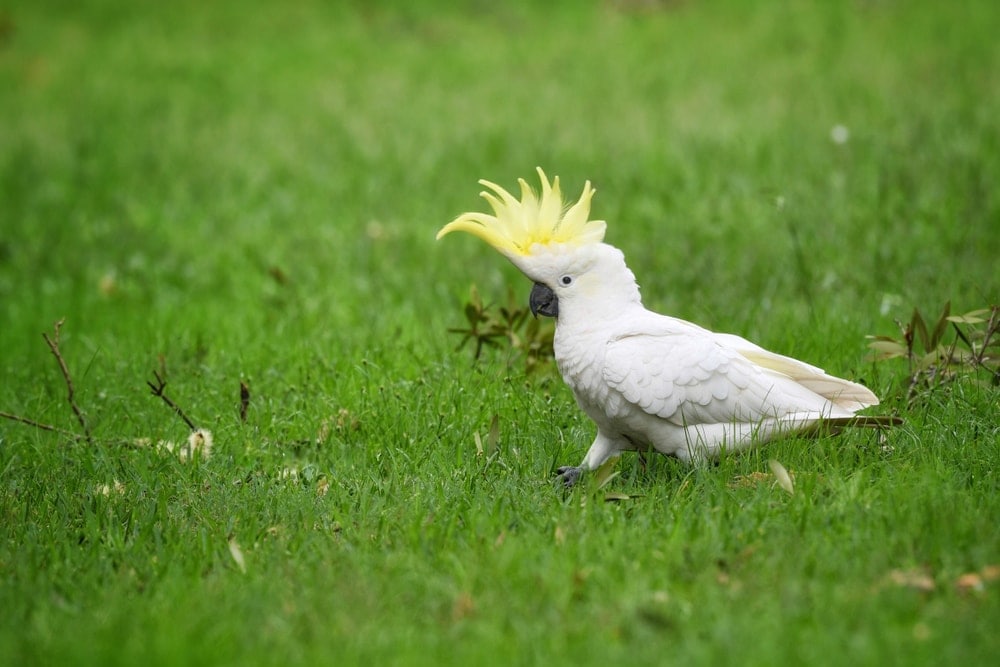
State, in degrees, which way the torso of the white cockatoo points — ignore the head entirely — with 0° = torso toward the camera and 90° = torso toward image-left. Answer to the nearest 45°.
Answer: approximately 90°

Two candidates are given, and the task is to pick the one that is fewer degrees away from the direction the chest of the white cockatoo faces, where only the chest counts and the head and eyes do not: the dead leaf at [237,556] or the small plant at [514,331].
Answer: the dead leaf

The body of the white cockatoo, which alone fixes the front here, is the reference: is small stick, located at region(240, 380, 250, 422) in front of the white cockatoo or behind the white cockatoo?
in front

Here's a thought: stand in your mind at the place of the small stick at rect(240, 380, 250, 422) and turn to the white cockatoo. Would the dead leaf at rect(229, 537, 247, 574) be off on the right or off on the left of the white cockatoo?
right

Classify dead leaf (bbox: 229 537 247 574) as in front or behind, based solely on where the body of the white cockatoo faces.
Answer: in front

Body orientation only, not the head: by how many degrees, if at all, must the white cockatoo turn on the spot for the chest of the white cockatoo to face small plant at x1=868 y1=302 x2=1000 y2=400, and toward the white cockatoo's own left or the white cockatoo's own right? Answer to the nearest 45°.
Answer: approximately 135° to the white cockatoo's own right

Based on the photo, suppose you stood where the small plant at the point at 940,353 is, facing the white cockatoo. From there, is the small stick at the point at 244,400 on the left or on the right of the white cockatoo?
right
